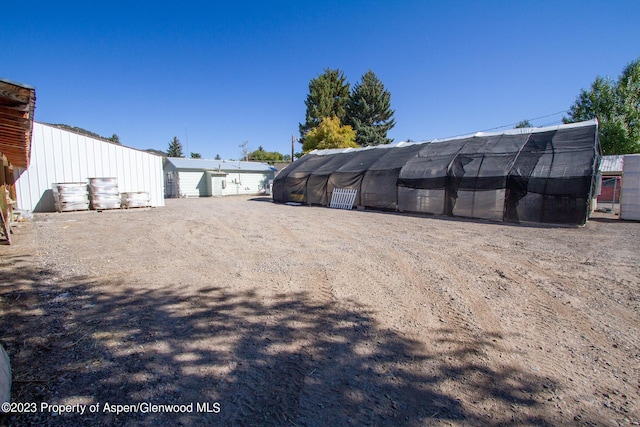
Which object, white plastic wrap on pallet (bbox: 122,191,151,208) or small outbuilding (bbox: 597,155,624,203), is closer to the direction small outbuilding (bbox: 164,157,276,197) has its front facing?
the white plastic wrap on pallet

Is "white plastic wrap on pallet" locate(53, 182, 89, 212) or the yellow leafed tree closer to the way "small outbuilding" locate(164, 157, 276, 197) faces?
the white plastic wrap on pallet

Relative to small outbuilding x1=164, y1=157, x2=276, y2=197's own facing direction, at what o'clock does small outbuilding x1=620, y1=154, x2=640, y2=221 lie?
small outbuilding x1=620, y1=154, x2=640, y2=221 is roughly at 11 o'clock from small outbuilding x1=164, y1=157, x2=276, y2=197.

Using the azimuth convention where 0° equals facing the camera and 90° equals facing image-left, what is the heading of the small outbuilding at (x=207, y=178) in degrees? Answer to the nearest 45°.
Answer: approximately 0°

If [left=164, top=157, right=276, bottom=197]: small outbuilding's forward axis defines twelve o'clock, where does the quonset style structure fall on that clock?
The quonset style structure is roughly at 11 o'clock from the small outbuilding.

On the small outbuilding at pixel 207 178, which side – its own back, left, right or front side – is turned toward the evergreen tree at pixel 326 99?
left

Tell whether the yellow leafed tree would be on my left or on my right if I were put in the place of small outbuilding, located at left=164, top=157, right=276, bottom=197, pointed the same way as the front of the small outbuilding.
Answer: on my left

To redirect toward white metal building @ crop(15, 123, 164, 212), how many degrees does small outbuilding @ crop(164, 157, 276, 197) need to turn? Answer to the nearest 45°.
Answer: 0° — it already faces it

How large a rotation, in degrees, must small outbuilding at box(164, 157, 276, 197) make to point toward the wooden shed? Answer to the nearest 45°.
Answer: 0° — it already faces it

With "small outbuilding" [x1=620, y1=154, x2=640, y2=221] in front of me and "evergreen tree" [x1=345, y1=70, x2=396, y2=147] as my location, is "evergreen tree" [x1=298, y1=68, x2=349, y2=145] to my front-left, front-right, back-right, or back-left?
back-right

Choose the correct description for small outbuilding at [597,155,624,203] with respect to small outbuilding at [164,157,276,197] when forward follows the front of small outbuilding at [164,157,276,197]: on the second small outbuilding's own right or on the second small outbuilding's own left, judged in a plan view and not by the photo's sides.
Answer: on the second small outbuilding's own left
